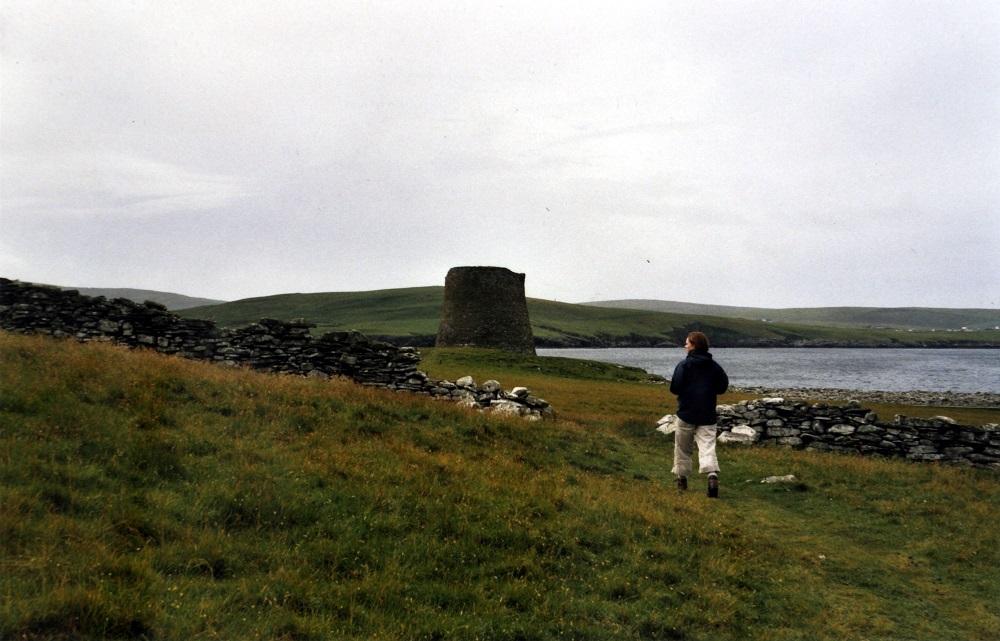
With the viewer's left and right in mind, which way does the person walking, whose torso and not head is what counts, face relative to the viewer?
facing away from the viewer

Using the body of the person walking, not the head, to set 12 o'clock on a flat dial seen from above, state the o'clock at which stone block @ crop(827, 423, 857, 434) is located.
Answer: The stone block is roughly at 1 o'clock from the person walking.

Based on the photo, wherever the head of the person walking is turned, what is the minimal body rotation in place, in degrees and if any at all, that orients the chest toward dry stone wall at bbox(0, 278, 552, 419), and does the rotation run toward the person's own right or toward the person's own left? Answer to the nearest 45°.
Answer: approximately 90° to the person's own left

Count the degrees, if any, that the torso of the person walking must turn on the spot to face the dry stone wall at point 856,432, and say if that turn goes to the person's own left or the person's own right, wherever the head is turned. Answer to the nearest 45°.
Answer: approximately 45° to the person's own right

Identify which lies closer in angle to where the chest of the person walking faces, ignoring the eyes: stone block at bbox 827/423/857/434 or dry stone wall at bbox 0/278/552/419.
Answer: the stone block

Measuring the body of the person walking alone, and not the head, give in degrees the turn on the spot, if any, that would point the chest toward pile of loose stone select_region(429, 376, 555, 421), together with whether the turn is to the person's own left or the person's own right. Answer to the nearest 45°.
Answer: approximately 45° to the person's own left
